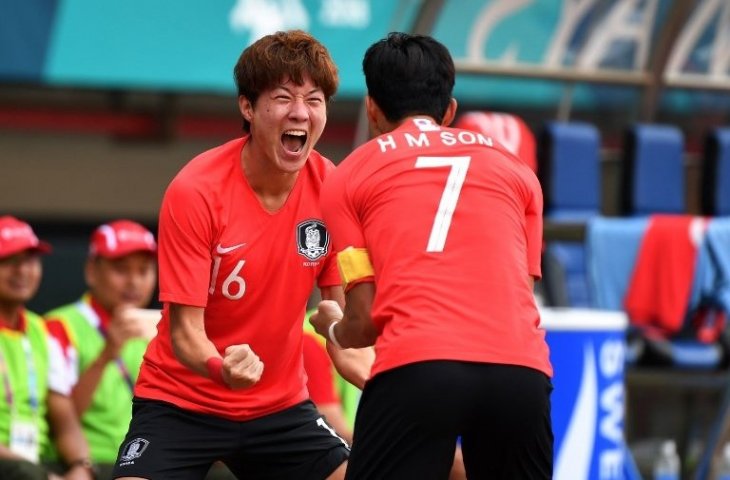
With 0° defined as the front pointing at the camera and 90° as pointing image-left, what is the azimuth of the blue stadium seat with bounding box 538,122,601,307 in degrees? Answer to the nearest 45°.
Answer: approximately 315°

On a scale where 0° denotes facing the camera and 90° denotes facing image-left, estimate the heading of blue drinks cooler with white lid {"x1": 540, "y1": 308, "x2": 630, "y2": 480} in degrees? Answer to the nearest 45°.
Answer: approximately 0°

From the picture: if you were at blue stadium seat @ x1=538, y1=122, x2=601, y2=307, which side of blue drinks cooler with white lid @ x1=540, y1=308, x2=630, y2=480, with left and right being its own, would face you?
back

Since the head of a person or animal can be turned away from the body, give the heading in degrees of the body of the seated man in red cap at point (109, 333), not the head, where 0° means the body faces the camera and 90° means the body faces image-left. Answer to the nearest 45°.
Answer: approximately 315°

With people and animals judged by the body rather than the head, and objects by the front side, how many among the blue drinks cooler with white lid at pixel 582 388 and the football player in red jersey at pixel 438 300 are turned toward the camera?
1

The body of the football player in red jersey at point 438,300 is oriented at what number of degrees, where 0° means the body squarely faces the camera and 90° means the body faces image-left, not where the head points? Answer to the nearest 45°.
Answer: approximately 180°

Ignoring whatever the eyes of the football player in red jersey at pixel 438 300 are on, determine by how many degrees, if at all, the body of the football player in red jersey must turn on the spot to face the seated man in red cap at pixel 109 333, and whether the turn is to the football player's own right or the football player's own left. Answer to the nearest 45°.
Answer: approximately 45° to the football player's own left

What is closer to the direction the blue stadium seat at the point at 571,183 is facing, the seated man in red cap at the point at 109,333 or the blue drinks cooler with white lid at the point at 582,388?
the blue drinks cooler with white lid
